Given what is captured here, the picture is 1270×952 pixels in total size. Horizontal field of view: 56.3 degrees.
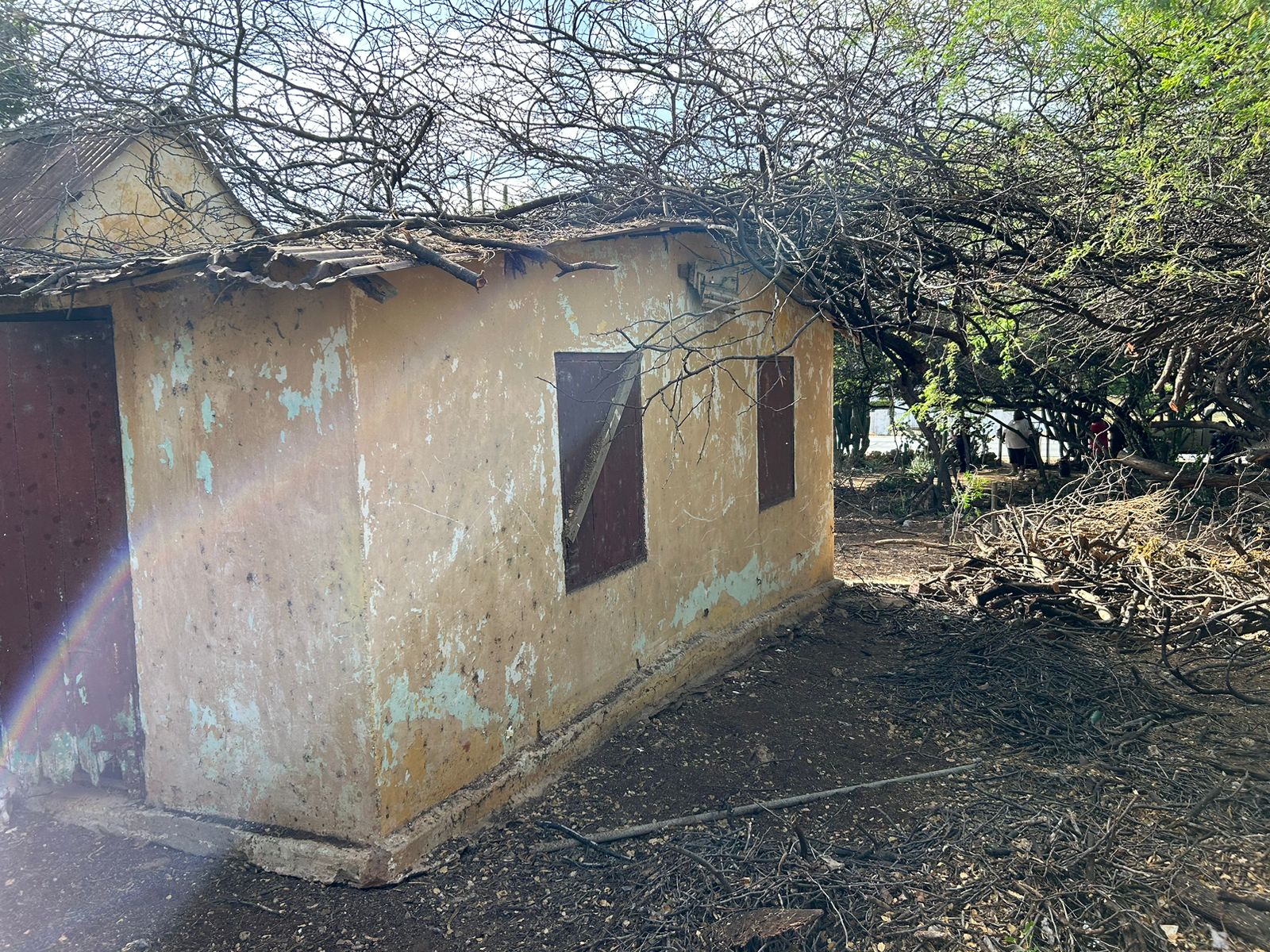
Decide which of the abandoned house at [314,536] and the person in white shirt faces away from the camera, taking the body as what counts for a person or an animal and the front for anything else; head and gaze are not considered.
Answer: the person in white shirt

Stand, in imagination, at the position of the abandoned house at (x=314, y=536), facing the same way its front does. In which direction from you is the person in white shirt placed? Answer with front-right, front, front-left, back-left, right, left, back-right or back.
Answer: back

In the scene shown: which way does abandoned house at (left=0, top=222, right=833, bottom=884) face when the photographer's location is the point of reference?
facing the viewer and to the left of the viewer

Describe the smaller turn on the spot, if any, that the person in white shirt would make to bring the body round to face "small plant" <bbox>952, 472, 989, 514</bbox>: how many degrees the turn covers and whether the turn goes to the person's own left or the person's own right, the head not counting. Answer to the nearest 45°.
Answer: approximately 180°

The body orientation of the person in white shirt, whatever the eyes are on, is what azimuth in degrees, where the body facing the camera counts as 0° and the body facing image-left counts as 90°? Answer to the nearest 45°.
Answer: approximately 180°

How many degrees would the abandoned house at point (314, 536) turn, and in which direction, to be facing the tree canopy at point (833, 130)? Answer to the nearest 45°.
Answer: approximately 180°

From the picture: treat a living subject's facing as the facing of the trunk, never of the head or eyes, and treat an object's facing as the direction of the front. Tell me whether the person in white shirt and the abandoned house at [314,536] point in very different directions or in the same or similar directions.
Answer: very different directions

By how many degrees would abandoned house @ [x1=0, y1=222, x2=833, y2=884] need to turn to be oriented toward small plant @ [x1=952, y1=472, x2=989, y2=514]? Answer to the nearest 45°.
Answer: approximately 180°
